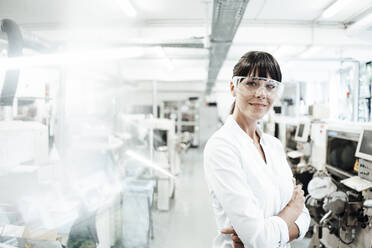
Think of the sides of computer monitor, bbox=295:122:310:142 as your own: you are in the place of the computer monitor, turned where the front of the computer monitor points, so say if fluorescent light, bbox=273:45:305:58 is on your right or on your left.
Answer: on your right

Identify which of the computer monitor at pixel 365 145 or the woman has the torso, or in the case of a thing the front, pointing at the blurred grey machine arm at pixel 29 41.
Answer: the computer monitor

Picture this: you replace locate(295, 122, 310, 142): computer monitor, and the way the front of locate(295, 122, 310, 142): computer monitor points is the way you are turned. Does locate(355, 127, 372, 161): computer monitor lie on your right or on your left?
on your left

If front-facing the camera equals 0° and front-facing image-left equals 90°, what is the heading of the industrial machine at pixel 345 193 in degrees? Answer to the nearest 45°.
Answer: approximately 45°

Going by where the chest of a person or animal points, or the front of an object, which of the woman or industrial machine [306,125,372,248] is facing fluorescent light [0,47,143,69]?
the industrial machine

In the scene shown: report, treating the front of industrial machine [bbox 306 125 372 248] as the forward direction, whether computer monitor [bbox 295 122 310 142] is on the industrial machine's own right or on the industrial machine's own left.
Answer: on the industrial machine's own right
